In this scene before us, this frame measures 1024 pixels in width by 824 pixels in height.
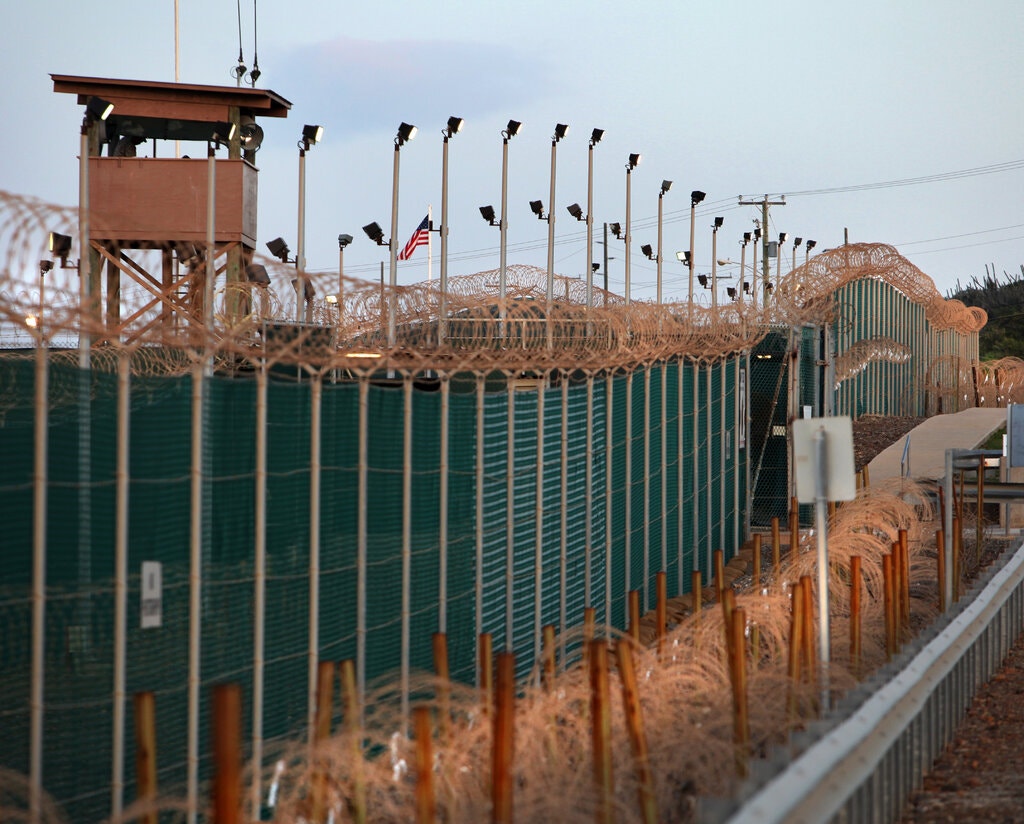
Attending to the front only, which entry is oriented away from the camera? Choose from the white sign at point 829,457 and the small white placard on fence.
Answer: the white sign

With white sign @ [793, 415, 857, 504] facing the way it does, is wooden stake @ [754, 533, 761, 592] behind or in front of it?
in front

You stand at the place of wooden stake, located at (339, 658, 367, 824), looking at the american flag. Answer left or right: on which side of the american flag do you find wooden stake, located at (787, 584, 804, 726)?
right

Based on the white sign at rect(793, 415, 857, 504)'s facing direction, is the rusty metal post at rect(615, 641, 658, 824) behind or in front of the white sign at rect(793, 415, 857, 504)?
behind

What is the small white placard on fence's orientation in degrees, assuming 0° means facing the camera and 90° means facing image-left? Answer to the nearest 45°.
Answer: approximately 315°

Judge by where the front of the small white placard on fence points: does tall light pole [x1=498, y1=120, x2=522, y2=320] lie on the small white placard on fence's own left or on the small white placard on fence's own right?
on the small white placard on fence's own left

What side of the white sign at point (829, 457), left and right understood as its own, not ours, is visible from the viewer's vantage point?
back

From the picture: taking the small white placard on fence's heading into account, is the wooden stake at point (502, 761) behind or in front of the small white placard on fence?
in front

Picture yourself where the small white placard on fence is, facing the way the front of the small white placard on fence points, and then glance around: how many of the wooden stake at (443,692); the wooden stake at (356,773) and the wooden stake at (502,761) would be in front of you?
3
